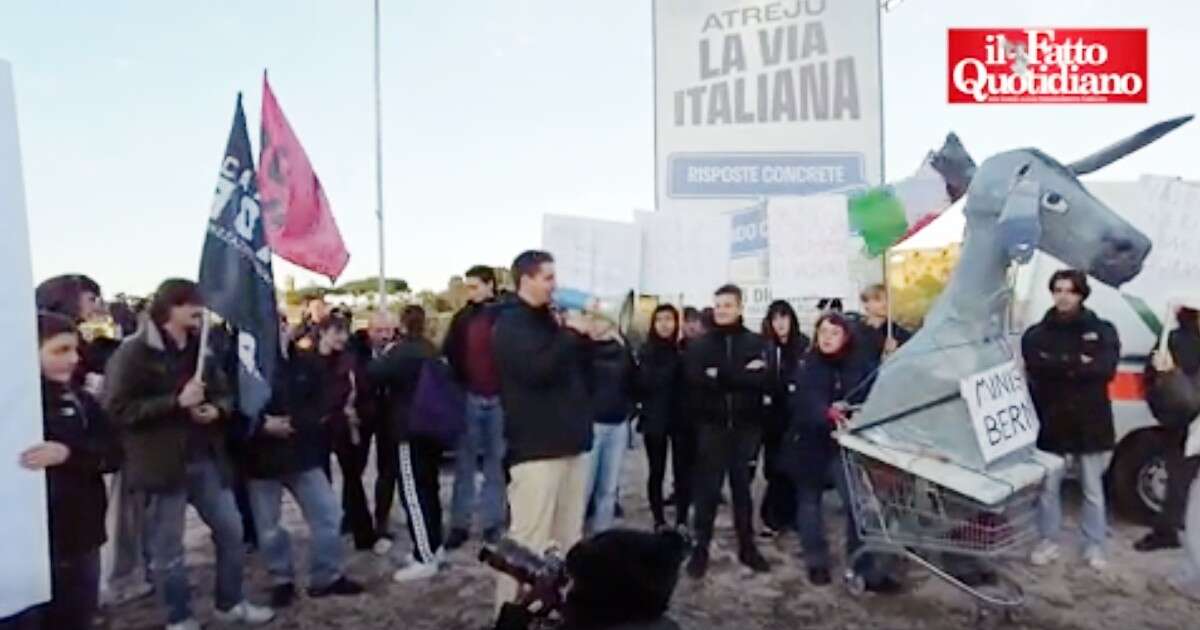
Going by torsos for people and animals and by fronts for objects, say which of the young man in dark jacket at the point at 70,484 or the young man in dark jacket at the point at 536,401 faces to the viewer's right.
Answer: the young man in dark jacket at the point at 536,401

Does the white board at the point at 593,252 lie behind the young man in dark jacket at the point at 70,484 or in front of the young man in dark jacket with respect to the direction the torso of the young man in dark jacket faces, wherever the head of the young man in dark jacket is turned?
behind

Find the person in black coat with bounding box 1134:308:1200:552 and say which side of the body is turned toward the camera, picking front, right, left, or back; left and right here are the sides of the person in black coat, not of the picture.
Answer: left

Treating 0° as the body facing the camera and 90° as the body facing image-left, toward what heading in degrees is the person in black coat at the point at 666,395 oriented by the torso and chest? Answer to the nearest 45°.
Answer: approximately 0°

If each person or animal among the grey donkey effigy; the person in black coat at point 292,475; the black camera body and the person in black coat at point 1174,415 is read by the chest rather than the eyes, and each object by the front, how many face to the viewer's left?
2

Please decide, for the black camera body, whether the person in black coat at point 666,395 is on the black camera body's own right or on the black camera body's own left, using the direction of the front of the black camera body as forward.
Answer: on the black camera body's own right
